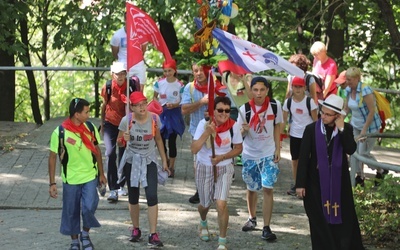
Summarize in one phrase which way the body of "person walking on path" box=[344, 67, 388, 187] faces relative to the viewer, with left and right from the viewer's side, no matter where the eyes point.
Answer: facing the viewer and to the left of the viewer

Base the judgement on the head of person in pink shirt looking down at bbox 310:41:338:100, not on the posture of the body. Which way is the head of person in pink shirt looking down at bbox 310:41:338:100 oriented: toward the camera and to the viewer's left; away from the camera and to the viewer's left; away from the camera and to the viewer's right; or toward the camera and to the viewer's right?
toward the camera and to the viewer's left

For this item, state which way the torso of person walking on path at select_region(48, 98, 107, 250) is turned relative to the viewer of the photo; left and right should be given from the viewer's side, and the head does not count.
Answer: facing the viewer

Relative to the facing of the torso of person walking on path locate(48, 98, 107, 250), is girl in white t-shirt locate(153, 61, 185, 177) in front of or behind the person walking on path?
behind

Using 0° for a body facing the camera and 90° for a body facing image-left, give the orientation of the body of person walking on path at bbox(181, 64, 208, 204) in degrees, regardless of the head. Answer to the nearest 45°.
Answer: approximately 0°

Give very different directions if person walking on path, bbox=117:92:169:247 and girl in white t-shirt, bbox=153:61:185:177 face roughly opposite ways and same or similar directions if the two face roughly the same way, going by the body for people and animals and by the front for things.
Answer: same or similar directions

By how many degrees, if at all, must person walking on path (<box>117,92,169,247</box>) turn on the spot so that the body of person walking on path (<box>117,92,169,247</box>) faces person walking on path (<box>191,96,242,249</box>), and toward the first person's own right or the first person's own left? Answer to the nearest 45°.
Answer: approximately 90° to the first person's own left

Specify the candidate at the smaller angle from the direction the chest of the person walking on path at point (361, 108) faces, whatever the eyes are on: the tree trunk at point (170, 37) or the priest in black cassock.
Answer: the priest in black cassock

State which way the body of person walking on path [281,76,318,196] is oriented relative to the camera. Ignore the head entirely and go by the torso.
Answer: toward the camera

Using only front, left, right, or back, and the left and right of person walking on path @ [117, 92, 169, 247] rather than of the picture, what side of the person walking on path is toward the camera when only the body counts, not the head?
front

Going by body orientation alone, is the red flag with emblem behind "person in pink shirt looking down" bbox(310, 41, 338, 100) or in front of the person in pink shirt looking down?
in front

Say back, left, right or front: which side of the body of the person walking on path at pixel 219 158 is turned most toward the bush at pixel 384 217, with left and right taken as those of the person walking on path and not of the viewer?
left

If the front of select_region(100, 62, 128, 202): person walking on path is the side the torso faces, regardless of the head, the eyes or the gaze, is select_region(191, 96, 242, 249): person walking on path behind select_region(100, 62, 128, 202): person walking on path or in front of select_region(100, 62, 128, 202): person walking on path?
in front

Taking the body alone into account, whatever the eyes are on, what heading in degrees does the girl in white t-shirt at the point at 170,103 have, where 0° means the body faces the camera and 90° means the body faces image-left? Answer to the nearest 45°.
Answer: approximately 0°
